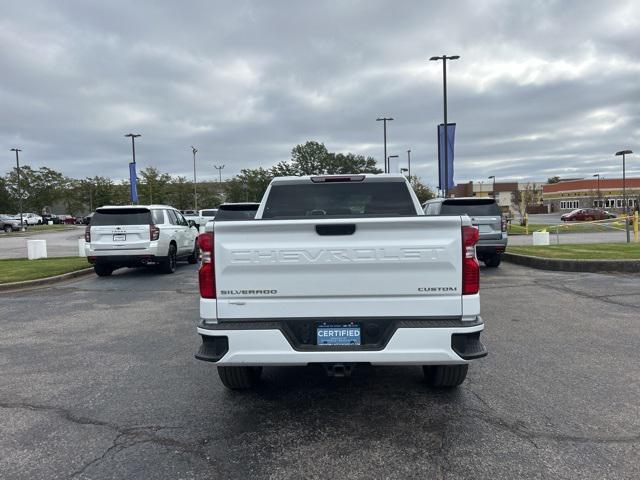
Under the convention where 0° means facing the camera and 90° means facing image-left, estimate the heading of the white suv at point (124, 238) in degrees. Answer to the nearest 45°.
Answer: approximately 225°

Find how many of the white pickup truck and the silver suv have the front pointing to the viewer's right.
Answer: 0

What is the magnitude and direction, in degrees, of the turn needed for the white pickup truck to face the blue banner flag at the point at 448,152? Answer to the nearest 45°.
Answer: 0° — it already faces it

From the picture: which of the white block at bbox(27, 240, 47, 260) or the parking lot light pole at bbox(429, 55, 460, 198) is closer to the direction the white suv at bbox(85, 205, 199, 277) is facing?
the parking lot light pole

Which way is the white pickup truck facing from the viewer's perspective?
away from the camera

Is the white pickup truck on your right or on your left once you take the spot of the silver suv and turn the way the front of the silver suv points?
on your left

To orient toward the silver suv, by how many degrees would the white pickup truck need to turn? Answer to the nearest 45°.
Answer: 0° — it already faces it

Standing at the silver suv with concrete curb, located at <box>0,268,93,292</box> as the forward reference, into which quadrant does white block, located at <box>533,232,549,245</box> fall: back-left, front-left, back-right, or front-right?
back-right

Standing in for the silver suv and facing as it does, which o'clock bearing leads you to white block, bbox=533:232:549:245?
The white block is roughly at 2 o'clock from the silver suv.

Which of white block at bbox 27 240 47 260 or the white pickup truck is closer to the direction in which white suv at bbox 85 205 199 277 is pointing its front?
the white block

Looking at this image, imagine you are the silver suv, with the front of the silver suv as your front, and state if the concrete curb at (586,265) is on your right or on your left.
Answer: on your right

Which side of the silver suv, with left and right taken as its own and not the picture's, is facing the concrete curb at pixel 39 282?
left

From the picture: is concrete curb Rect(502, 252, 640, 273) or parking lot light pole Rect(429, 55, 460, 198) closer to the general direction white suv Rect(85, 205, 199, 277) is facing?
the parking lot light pole

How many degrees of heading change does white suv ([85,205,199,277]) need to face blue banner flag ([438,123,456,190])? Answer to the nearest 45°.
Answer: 0° — it already faces it

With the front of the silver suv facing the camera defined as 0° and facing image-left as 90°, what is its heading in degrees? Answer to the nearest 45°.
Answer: approximately 135°

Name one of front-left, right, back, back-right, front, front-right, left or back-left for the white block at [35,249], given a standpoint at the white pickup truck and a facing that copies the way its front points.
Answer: front-left

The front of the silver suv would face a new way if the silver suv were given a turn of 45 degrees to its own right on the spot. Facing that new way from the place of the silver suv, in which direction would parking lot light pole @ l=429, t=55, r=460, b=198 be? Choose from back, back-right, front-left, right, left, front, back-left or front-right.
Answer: front
